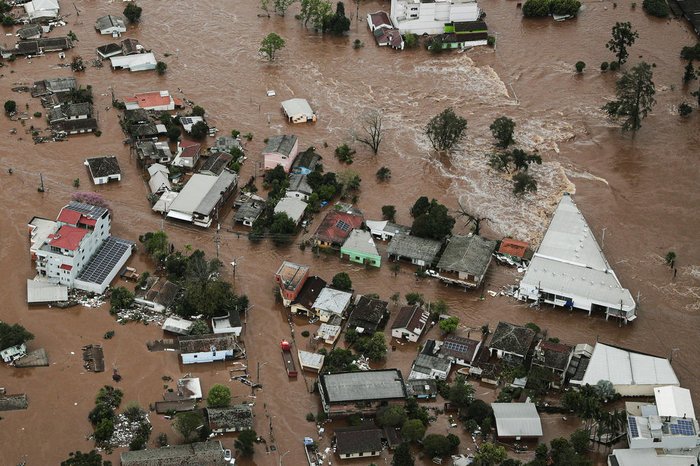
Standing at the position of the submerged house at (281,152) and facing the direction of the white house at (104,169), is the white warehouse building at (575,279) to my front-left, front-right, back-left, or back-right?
back-left

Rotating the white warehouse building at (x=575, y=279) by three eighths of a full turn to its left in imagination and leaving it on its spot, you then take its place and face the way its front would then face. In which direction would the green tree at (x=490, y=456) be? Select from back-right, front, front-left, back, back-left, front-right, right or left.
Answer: back-right

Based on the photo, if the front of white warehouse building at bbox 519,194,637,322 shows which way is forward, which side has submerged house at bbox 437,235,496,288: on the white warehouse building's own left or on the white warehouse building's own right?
on the white warehouse building's own right

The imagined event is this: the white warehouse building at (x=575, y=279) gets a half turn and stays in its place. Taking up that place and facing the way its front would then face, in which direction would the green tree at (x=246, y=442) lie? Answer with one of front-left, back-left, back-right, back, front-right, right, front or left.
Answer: back-left

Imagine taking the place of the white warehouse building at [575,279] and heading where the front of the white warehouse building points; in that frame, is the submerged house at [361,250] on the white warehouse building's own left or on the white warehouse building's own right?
on the white warehouse building's own right

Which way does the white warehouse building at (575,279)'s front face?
toward the camera

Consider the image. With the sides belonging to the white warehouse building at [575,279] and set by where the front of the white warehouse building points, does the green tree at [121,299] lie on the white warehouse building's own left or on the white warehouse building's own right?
on the white warehouse building's own right

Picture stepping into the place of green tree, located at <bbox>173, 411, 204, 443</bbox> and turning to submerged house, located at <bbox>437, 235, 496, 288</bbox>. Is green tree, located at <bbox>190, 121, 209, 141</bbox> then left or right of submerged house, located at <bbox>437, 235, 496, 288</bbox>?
left

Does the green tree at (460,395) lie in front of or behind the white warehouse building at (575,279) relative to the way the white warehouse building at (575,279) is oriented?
in front

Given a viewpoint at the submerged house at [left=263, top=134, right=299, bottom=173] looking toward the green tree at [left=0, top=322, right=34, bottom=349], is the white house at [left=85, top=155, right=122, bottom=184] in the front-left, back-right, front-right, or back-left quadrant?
front-right

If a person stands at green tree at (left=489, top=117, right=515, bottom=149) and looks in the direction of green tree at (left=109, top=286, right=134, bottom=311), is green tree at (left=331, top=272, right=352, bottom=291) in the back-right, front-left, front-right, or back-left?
front-left

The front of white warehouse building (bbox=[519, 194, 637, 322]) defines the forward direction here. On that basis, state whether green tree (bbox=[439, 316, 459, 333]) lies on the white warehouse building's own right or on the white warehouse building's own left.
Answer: on the white warehouse building's own right

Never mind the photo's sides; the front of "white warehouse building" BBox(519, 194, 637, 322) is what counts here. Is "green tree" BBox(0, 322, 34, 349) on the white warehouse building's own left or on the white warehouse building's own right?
on the white warehouse building's own right

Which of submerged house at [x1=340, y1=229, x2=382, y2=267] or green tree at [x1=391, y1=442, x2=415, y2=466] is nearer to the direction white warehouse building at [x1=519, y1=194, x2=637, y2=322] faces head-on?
the green tree

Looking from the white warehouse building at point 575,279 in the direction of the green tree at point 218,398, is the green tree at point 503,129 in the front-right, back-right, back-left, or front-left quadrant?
back-right

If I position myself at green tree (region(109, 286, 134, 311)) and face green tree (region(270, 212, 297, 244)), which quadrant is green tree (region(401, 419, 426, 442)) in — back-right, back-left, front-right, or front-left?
front-right

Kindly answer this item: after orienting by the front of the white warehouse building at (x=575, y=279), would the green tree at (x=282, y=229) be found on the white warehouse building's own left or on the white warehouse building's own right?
on the white warehouse building's own right

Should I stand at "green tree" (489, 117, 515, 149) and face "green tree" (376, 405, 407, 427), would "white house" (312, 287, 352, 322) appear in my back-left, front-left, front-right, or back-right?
front-right
